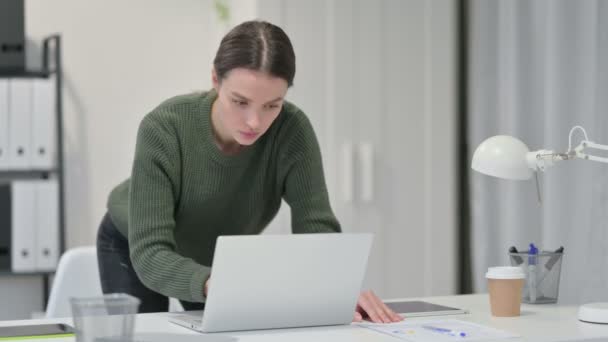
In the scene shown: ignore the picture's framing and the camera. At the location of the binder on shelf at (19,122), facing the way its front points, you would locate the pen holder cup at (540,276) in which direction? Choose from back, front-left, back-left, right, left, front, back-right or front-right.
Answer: front-left

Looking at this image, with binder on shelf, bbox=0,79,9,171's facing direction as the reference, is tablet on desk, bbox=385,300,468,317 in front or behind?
in front

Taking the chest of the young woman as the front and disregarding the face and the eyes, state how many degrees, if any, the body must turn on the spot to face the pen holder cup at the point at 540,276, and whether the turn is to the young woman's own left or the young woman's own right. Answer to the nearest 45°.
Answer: approximately 45° to the young woman's own left

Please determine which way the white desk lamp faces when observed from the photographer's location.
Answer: facing to the left of the viewer

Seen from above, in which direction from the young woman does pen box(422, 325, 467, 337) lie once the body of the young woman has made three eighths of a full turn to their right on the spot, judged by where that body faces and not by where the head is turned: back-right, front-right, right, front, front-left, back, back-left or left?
back-left

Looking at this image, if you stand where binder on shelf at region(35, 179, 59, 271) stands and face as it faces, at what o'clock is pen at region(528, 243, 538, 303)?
The pen is roughly at 11 o'clock from the binder on shelf.

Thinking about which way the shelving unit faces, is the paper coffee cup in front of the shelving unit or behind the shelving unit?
in front

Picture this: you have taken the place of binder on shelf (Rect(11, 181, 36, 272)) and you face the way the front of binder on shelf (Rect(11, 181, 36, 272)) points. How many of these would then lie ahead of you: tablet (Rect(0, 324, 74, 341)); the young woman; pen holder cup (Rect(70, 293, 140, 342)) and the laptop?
4

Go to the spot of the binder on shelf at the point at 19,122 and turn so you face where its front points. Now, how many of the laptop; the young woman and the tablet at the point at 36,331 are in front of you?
3

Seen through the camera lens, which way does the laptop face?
facing away from the viewer and to the left of the viewer

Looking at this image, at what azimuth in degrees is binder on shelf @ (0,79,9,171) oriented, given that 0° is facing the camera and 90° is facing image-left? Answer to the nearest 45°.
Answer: approximately 0°

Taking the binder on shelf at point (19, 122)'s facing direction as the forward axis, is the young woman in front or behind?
in front
